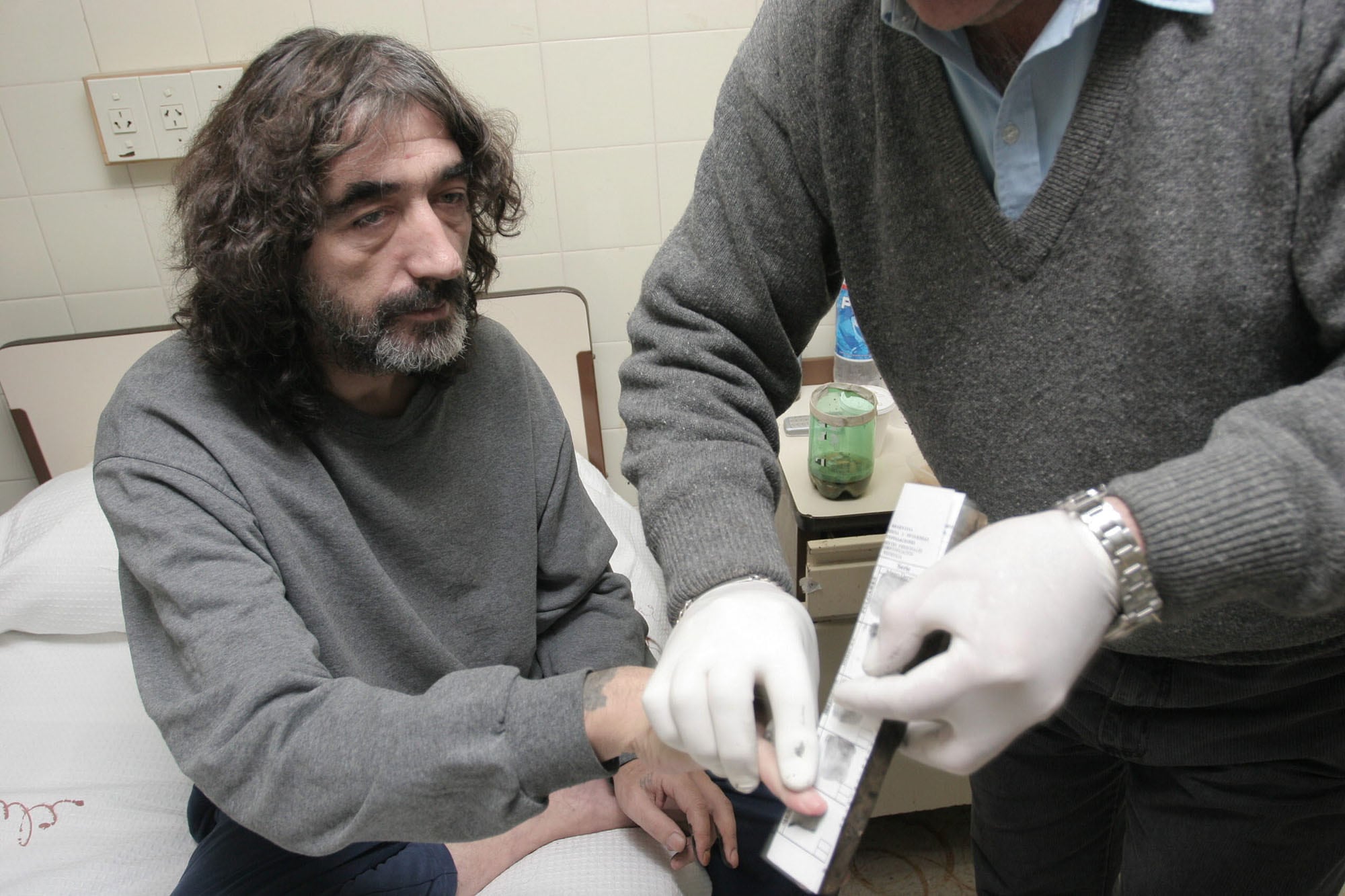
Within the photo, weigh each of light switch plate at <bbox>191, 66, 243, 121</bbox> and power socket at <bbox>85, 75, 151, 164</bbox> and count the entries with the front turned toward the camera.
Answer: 2

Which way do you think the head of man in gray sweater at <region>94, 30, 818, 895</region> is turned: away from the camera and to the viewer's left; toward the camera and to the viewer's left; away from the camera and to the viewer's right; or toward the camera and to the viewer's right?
toward the camera and to the viewer's right

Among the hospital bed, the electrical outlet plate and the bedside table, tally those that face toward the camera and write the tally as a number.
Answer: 3

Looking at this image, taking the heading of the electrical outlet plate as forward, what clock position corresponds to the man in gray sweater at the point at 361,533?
The man in gray sweater is roughly at 12 o'clock from the electrical outlet plate.

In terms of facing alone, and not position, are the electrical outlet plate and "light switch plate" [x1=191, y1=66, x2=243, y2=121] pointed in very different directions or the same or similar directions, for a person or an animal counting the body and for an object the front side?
same or similar directions

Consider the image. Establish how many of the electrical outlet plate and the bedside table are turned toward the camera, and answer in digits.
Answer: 2

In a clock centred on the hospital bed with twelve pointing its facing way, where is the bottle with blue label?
The bottle with blue label is roughly at 9 o'clock from the hospital bed.

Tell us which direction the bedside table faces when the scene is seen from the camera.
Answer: facing the viewer

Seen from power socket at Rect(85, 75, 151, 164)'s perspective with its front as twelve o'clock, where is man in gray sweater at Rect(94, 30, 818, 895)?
The man in gray sweater is roughly at 12 o'clock from the power socket.

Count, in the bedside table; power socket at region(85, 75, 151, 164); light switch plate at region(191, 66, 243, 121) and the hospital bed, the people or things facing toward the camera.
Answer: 4

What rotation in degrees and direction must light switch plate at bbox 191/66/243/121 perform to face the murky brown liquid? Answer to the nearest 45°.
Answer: approximately 45° to its left

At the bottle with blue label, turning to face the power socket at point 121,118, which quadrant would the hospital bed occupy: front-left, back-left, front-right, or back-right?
front-left

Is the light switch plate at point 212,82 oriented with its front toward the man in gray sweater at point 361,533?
yes

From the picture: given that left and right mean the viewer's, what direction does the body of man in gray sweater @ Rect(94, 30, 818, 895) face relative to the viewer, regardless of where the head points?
facing the viewer and to the right of the viewer

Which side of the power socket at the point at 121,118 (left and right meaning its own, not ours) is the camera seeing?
front

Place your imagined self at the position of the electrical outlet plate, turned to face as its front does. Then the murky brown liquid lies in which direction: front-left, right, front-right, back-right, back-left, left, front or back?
front-left
